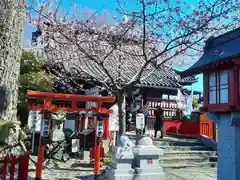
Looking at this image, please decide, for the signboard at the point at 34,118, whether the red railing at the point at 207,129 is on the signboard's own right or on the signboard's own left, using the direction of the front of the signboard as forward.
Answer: on the signboard's own left

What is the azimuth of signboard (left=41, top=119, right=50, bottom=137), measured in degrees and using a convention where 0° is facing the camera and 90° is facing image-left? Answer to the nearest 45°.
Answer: approximately 0°

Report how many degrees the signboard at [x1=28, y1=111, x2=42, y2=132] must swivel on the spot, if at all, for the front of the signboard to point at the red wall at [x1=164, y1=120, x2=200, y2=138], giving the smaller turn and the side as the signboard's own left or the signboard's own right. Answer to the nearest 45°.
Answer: approximately 135° to the signboard's own left

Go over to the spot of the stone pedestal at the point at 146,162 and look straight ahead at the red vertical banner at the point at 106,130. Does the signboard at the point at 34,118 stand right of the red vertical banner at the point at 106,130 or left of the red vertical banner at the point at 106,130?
left

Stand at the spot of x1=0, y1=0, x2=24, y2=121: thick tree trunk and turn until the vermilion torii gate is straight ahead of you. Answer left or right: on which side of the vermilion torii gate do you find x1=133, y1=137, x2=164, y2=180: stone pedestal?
right

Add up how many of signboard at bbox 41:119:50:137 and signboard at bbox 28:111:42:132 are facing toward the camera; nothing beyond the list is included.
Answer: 2

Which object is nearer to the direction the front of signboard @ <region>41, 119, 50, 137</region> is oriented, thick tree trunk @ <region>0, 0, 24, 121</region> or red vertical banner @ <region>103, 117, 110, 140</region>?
the thick tree trunk

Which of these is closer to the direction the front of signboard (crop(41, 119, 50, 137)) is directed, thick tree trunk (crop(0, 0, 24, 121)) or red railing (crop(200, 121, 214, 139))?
the thick tree trunk
